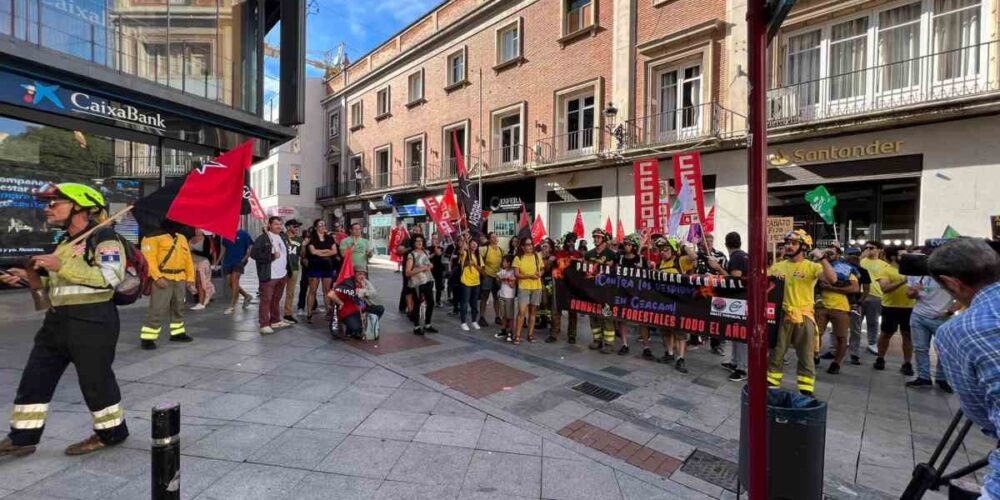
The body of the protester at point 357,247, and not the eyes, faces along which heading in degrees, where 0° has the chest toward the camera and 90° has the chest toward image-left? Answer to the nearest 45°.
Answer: approximately 0°

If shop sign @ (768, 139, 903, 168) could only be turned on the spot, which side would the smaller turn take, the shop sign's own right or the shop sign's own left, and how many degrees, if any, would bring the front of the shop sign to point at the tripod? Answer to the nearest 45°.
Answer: approximately 45° to the shop sign's own left

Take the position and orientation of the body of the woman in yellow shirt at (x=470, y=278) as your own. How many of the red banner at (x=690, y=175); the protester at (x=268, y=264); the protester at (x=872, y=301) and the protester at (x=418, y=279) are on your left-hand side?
2

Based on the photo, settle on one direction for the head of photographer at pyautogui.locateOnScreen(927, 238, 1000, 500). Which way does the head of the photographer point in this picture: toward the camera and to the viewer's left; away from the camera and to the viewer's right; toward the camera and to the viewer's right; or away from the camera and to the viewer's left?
away from the camera and to the viewer's left

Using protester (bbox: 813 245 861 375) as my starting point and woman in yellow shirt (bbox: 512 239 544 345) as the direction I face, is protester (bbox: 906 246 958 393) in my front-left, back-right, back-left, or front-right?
back-left

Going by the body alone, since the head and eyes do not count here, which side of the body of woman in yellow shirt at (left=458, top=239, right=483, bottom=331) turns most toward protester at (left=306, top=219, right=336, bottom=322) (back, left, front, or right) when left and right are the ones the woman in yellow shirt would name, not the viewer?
right

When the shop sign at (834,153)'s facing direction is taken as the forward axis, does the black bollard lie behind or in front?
in front

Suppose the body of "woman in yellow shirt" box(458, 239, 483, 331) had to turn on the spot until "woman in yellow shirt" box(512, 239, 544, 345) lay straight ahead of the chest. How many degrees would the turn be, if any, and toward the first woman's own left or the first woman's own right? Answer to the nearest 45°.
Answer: approximately 45° to the first woman's own left
